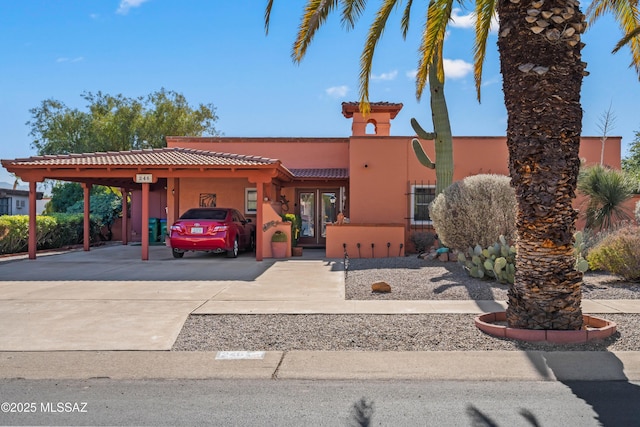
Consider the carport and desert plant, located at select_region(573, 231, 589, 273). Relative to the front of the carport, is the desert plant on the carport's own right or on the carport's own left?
on the carport's own left

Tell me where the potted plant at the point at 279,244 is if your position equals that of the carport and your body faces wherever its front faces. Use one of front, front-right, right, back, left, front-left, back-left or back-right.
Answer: left

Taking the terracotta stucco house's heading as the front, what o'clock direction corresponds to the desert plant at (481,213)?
The desert plant is roughly at 11 o'clock from the terracotta stucco house.

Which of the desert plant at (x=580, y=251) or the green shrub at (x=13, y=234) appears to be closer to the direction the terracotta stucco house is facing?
the desert plant

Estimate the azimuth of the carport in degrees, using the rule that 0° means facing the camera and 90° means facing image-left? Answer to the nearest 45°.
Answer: approximately 0°

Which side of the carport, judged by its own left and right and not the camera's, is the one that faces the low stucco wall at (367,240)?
left

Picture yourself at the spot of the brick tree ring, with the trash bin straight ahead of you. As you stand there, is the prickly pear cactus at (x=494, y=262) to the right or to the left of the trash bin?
right

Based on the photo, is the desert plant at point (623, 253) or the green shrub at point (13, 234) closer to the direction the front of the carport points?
the desert plant

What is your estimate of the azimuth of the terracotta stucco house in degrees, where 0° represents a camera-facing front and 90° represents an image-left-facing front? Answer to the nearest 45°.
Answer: approximately 0°

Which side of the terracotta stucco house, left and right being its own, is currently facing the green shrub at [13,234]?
right
